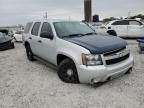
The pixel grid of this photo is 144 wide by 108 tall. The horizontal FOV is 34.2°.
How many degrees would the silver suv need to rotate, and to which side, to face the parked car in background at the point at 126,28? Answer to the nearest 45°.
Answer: approximately 135° to its left

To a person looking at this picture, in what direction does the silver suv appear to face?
facing the viewer and to the right of the viewer

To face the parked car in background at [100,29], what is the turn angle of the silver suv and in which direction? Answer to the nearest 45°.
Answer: approximately 135° to its left
